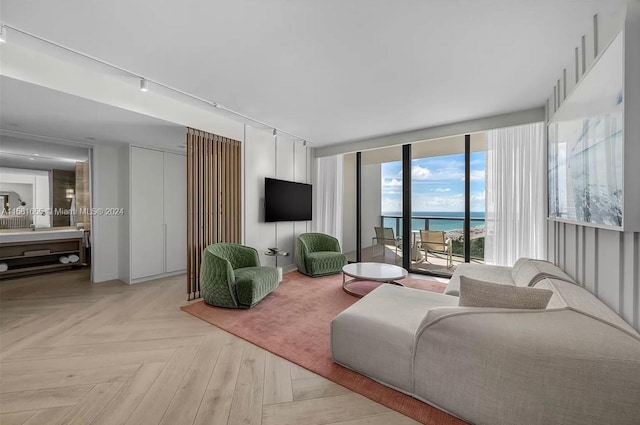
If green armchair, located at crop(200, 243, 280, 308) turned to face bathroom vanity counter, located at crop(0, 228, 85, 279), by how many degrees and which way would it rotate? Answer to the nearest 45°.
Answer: approximately 180°

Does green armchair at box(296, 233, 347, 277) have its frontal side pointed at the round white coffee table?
yes

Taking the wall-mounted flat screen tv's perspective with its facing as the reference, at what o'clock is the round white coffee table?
The round white coffee table is roughly at 12 o'clock from the wall-mounted flat screen tv.

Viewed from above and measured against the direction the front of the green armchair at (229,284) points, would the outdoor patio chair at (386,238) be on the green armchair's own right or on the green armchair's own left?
on the green armchair's own left

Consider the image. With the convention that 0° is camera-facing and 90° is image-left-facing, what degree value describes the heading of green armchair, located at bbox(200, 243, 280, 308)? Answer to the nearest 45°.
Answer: approximately 315°

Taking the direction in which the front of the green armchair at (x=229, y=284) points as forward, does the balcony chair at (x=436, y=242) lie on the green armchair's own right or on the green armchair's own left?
on the green armchair's own left
